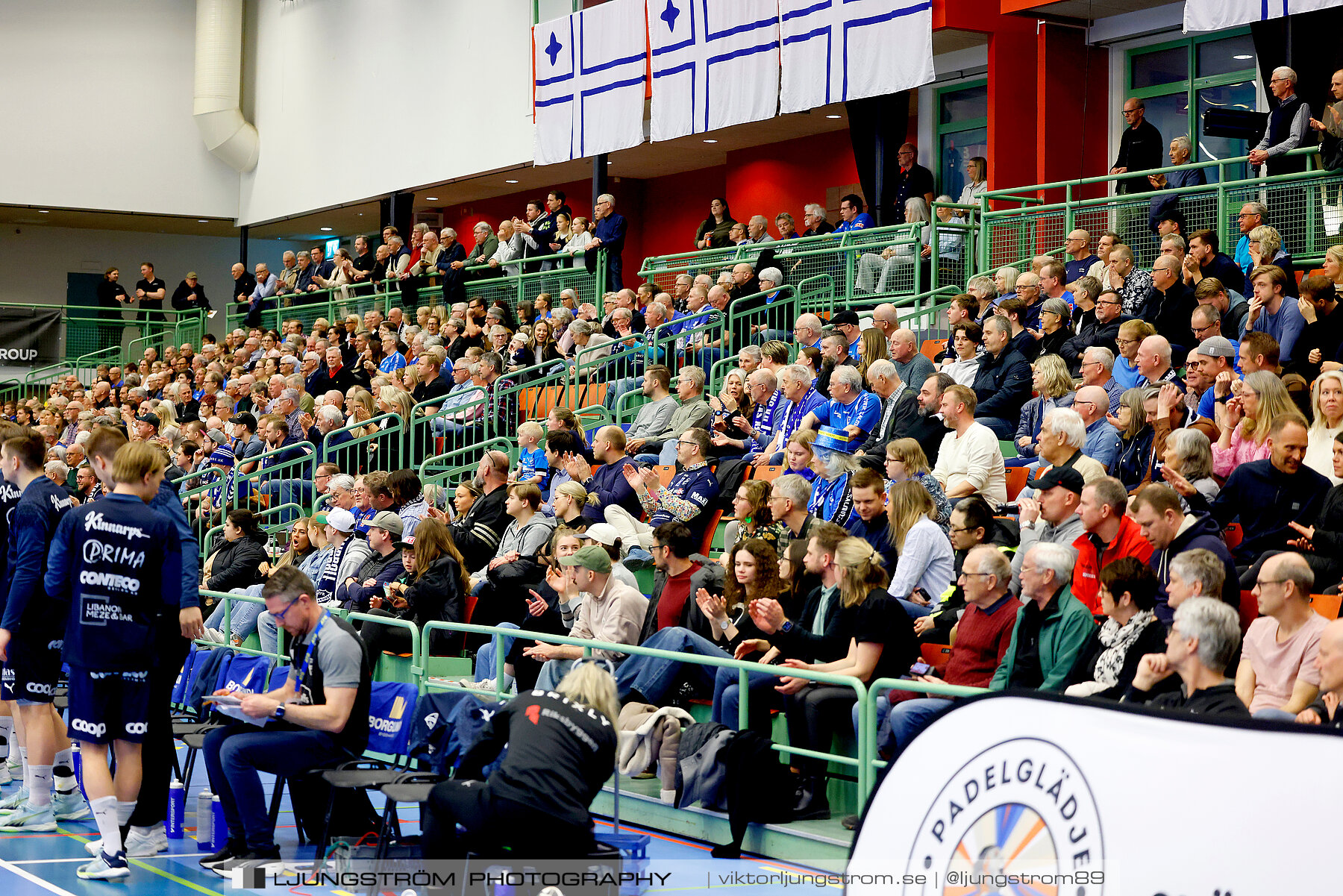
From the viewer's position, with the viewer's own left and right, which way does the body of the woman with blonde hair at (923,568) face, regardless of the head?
facing to the left of the viewer

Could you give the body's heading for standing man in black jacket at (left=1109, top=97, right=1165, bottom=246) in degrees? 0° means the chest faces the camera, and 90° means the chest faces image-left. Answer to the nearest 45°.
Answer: approximately 45°

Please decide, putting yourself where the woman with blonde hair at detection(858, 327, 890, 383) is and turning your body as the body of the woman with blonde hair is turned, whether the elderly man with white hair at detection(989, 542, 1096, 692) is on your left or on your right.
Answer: on your left

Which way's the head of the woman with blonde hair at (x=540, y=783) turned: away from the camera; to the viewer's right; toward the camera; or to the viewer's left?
away from the camera

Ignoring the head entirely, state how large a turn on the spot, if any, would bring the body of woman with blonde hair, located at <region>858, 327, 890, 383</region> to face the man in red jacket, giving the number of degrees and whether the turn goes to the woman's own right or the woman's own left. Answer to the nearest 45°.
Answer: approximately 90° to the woman's own left

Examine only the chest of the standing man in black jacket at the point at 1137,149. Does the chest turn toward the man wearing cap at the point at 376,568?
yes

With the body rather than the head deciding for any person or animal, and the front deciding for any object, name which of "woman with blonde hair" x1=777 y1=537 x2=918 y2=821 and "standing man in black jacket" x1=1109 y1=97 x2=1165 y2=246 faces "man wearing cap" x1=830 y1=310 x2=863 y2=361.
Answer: the standing man in black jacket

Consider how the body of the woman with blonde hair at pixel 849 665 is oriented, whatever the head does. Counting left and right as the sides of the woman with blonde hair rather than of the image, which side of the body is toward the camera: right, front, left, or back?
left
